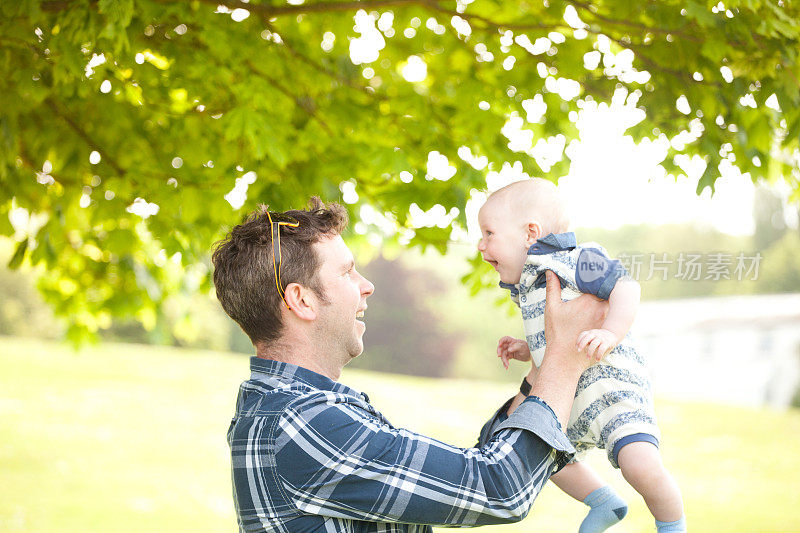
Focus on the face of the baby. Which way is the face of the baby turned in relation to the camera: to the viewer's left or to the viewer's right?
to the viewer's left

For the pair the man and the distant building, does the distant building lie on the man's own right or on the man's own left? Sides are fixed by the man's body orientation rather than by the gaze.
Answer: on the man's own left

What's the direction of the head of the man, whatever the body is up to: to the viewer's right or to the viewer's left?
to the viewer's right

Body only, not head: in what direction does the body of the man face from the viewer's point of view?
to the viewer's right

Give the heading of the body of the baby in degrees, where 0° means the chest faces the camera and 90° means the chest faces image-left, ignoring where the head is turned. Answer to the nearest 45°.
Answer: approximately 90°

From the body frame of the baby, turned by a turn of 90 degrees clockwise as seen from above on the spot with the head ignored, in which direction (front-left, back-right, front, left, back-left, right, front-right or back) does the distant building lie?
front
